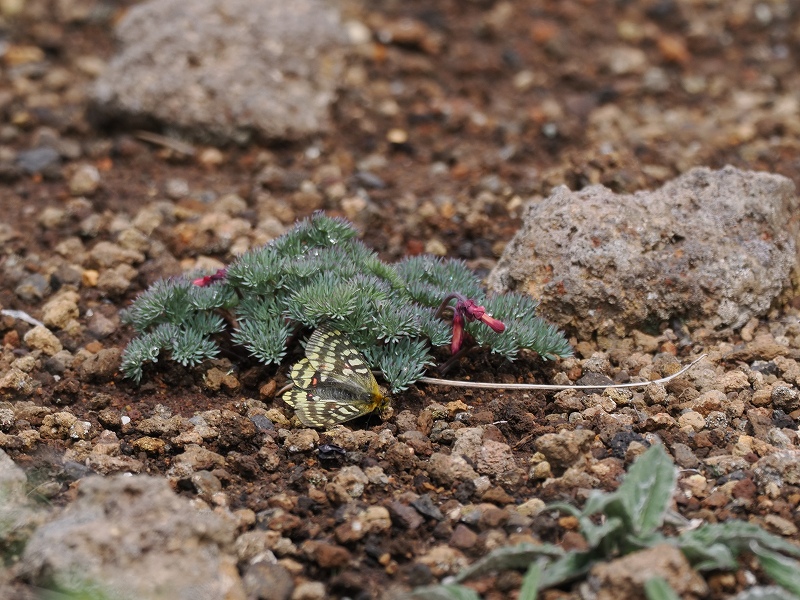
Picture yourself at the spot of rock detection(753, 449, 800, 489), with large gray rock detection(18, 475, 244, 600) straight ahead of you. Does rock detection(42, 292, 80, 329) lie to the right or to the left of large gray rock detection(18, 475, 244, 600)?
right

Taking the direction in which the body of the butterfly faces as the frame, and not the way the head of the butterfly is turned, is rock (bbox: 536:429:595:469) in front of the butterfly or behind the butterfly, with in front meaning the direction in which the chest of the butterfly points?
in front

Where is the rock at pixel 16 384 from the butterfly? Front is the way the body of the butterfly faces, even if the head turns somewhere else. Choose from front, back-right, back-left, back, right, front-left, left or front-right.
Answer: back

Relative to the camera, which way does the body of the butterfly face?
to the viewer's right

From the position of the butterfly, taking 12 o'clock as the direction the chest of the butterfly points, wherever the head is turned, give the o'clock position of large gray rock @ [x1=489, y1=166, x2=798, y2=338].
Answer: The large gray rock is roughly at 11 o'clock from the butterfly.

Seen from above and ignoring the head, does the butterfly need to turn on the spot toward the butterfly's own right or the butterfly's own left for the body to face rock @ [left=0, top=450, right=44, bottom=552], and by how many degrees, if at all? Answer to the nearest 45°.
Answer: approximately 135° to the butterfly's own right

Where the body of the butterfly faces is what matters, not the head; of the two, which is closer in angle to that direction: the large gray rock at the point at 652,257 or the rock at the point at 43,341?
the large gray rock

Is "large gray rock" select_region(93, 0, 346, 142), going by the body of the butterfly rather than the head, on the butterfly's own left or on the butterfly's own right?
on the butterfly's own left

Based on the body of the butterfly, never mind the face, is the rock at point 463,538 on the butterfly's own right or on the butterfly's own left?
on the butterfly's own right

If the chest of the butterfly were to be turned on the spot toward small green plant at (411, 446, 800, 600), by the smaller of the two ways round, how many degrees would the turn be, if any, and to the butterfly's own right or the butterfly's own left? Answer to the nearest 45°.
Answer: approximately 45° to the butterfly's own right

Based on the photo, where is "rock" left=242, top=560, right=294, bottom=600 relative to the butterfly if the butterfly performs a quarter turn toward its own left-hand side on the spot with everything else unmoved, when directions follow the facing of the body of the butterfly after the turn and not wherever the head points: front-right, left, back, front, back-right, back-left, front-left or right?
back

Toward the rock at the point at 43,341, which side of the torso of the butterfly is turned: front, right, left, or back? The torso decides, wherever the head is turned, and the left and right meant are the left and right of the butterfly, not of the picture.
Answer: back

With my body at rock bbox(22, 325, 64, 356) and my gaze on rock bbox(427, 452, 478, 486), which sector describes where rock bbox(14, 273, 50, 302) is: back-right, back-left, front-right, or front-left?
back-left

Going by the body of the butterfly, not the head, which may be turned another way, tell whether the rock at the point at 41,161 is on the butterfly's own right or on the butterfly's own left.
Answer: on the butterfly's own left

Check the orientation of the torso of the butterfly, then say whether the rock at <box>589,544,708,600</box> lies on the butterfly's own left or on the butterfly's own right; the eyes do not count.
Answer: on the butterfly's own right
